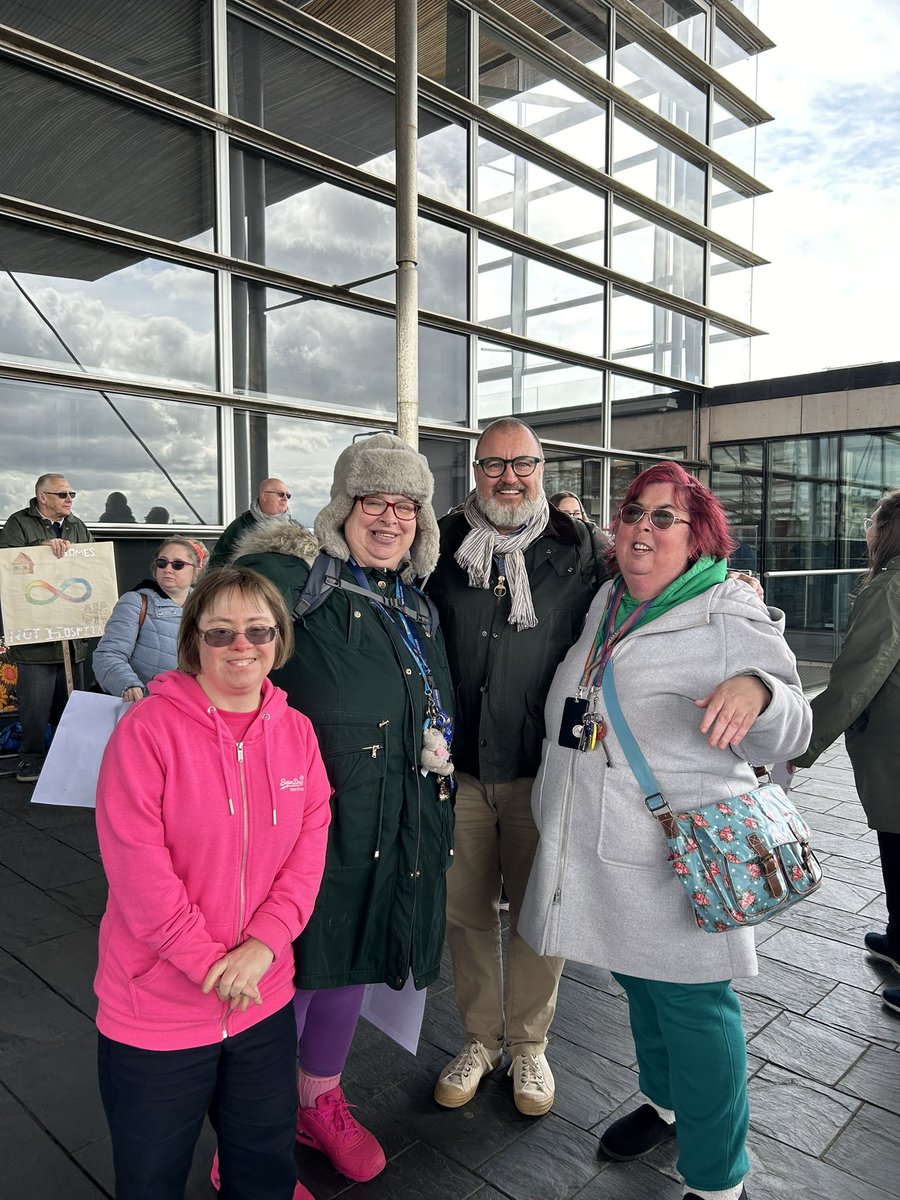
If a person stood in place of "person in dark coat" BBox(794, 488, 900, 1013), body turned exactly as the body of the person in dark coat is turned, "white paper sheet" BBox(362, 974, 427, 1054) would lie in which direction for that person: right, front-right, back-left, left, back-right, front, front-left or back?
front-left

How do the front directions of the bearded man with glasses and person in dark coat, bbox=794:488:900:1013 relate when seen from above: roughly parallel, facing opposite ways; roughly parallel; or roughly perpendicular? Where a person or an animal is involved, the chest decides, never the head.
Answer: roughly perpendicular

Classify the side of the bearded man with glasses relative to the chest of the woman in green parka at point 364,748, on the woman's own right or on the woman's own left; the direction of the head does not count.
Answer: on the woman's own left

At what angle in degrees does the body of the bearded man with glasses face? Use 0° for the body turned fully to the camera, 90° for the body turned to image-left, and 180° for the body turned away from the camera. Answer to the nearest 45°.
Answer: approximately 0°

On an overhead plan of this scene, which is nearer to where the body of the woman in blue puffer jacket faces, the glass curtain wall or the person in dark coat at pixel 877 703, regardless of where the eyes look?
the person in dark coat

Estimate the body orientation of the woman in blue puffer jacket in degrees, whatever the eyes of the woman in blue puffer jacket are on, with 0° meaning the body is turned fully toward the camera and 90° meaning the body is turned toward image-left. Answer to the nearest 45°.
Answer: approximately 315°

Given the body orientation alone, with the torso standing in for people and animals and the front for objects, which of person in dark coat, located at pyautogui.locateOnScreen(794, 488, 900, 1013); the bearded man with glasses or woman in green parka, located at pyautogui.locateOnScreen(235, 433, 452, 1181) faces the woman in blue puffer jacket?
the person in dark coat

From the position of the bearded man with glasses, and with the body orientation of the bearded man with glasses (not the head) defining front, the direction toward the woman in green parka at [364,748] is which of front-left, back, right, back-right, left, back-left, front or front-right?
front-right

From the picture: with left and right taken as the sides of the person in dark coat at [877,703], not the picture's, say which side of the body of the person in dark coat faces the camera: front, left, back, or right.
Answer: left
